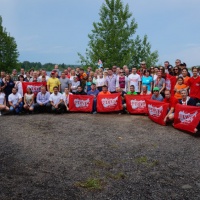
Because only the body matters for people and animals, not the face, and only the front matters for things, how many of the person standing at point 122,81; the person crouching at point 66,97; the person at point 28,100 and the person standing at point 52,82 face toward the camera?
4

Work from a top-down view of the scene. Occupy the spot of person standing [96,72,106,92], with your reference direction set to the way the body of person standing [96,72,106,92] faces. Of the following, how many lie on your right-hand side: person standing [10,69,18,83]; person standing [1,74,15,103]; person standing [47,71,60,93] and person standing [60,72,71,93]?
4

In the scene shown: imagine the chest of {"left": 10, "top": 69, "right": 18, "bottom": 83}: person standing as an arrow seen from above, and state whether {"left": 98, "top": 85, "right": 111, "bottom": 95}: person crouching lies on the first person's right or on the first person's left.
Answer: on the first person's left

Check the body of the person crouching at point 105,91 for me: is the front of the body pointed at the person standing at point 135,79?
no

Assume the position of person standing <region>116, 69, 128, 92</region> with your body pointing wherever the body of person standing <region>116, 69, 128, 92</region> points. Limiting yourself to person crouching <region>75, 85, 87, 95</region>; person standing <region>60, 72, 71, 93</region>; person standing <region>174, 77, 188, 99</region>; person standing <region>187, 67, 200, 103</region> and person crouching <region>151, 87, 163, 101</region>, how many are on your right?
2

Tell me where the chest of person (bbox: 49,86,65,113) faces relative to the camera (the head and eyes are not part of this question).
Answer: toward the camera

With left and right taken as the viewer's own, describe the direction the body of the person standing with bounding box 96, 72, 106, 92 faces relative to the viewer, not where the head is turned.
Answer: facing the viewer

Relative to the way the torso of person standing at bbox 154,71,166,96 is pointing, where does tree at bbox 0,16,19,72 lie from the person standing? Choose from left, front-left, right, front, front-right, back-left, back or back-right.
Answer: right

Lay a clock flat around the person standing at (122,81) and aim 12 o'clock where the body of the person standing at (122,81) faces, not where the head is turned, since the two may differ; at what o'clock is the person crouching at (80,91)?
the person crouching at (80,91) is roughly at 3 o'clock from the person standing at (122,81).

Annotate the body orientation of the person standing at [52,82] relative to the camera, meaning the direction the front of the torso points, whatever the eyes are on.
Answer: toward the camera

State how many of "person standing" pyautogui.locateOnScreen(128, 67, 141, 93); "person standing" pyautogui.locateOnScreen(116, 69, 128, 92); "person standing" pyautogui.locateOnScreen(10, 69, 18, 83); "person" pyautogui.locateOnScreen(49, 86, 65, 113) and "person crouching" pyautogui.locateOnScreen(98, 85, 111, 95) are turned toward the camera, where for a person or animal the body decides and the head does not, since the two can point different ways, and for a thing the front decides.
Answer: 5

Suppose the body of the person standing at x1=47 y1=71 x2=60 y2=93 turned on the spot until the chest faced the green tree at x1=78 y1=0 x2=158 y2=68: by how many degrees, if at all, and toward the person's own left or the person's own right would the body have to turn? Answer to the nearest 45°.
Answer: approximately 135° to the person's own left

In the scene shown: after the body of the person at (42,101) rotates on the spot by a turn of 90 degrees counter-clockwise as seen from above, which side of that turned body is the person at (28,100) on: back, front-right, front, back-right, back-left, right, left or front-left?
back

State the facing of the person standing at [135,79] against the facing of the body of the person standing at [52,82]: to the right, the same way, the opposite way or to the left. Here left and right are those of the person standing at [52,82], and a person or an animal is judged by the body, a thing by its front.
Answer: the same way

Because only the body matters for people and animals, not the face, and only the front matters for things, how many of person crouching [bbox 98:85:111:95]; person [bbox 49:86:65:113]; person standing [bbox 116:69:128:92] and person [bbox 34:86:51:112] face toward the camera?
4

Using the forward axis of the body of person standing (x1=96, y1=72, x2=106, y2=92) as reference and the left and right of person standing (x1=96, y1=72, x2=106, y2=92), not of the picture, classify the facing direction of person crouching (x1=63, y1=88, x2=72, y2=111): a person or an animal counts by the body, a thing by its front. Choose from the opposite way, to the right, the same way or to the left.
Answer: the same way

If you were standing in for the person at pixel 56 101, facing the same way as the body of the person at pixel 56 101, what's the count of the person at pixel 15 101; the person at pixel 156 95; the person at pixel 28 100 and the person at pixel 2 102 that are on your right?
3

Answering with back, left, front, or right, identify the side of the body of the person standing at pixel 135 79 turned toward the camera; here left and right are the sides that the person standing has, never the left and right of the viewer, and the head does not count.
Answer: front

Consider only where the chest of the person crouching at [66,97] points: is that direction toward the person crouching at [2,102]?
no

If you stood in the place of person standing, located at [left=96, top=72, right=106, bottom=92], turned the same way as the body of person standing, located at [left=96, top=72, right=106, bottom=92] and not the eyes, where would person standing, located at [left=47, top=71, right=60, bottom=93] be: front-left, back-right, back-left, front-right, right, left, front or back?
right
